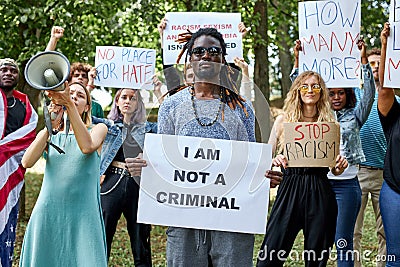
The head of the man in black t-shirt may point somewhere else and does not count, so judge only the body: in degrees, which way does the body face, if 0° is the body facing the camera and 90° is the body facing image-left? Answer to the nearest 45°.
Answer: approximately 0°

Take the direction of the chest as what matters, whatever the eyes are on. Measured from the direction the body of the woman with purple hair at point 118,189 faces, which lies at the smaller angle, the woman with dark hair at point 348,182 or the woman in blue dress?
the woman in blue dress

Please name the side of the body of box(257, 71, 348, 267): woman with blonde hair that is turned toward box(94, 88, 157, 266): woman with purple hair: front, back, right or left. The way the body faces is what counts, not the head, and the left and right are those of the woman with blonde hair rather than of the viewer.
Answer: right

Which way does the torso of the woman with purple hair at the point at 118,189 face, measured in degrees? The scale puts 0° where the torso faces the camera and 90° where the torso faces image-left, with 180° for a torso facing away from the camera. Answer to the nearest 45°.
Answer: approximately 0°
